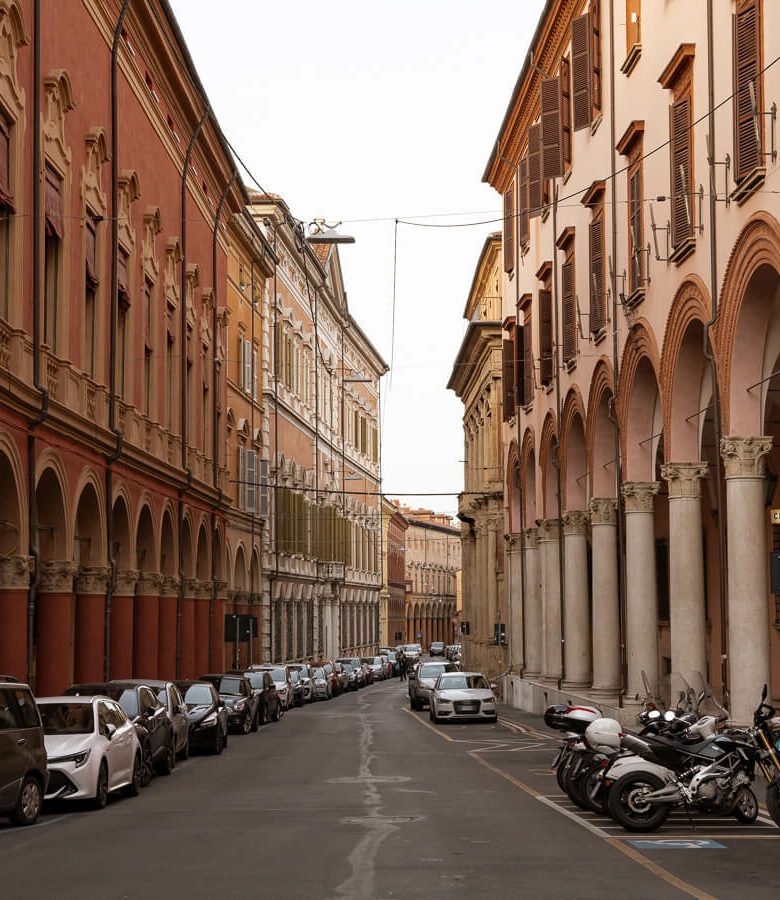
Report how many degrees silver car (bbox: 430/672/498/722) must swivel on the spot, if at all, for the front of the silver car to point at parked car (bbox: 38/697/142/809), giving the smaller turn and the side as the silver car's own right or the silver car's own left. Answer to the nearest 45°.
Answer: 0° — it already faces it

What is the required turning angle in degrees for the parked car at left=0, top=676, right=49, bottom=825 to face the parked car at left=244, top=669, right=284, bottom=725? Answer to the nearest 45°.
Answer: approximately 135° to its right

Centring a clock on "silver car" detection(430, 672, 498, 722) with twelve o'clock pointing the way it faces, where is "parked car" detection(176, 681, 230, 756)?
The parked car is roughly at 1 o'clock from the silver car.

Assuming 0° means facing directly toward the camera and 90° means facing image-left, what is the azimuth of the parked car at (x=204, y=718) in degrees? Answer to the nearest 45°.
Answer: approximately 45°

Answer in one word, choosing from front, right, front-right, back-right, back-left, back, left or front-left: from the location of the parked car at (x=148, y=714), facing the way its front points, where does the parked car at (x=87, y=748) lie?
front-left

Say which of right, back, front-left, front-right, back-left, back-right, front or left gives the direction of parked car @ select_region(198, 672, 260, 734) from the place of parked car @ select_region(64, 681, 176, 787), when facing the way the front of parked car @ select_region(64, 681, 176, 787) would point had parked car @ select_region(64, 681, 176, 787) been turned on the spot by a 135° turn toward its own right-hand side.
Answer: front

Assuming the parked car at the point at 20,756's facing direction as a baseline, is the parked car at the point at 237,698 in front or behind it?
behind

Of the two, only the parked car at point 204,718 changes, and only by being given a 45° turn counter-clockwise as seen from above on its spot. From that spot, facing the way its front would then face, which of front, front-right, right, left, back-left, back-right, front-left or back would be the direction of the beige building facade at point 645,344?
left

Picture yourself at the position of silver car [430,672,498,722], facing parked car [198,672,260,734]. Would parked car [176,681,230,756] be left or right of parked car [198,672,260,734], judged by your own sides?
left

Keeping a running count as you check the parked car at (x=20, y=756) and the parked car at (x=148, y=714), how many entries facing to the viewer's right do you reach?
0

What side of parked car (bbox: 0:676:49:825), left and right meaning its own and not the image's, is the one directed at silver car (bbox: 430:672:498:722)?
back

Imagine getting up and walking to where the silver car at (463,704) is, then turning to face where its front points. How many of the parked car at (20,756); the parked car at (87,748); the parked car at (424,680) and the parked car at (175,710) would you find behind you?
1
